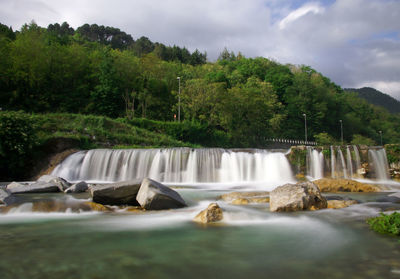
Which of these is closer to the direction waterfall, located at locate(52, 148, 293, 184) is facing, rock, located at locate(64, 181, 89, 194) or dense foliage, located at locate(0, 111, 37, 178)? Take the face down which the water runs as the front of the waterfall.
the rock

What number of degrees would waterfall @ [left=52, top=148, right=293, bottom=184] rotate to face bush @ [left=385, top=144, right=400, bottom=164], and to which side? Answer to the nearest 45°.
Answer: approximately 90° to its left

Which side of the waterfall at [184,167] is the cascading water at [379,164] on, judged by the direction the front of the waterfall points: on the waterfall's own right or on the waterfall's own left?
on the waterfall's own left

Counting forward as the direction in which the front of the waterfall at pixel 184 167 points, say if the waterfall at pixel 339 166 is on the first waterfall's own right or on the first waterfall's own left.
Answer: on the first waterfall's own left

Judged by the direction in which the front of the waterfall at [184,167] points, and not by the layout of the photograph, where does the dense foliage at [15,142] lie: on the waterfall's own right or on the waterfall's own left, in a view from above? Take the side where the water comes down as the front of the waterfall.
on the waterfall's own right

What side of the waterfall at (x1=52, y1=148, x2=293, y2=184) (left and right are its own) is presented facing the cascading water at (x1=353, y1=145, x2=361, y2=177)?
left

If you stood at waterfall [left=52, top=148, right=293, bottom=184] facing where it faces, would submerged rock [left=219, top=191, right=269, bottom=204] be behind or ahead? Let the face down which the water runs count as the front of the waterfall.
ahead

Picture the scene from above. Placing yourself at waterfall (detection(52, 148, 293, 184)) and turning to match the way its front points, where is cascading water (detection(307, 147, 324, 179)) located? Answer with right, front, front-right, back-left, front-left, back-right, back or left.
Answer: left

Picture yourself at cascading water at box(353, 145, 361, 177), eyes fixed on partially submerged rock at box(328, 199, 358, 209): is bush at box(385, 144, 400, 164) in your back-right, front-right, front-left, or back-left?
back-left

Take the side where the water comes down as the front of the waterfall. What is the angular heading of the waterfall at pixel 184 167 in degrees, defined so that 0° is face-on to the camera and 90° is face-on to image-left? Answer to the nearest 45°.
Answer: approximately 0°

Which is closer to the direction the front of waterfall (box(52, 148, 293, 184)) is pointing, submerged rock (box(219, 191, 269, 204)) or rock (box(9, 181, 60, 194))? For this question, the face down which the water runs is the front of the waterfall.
the submerged rock

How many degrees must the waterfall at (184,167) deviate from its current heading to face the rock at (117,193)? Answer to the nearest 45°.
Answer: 0° — it already faces it

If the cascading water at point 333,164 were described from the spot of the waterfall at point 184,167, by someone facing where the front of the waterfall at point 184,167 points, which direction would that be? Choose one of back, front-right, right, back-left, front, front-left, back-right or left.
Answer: left

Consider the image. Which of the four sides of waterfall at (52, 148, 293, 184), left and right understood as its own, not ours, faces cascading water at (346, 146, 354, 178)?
left

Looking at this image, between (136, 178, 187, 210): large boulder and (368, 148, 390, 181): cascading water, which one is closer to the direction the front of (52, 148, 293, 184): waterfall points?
the large boulder
